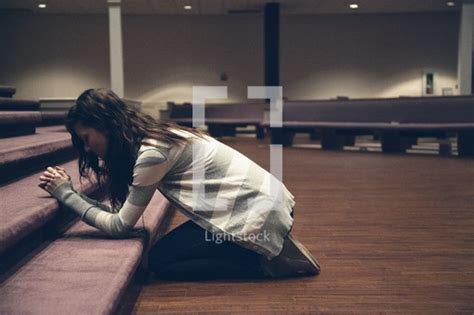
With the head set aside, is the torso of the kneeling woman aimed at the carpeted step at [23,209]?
yes

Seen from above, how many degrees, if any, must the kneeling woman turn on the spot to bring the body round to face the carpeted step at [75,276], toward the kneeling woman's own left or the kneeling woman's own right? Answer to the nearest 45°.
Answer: approximately 45° to the kneeling woman's own left

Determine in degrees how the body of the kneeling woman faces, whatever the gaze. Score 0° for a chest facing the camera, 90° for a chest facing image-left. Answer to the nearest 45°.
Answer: approximately 90°

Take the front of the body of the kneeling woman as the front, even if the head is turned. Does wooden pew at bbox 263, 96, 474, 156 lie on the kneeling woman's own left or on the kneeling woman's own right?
on the kneeling woman's own right

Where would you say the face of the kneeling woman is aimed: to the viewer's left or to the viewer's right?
to the viewer's left

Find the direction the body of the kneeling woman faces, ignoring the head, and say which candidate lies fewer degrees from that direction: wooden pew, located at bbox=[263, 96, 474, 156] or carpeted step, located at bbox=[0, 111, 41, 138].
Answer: the carpeted step

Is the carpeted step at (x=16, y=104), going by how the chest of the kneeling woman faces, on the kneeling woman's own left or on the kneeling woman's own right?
on the kneeling woman's own right

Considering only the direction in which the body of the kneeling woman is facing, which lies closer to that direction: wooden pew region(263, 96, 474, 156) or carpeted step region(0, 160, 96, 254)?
the carpeted step
